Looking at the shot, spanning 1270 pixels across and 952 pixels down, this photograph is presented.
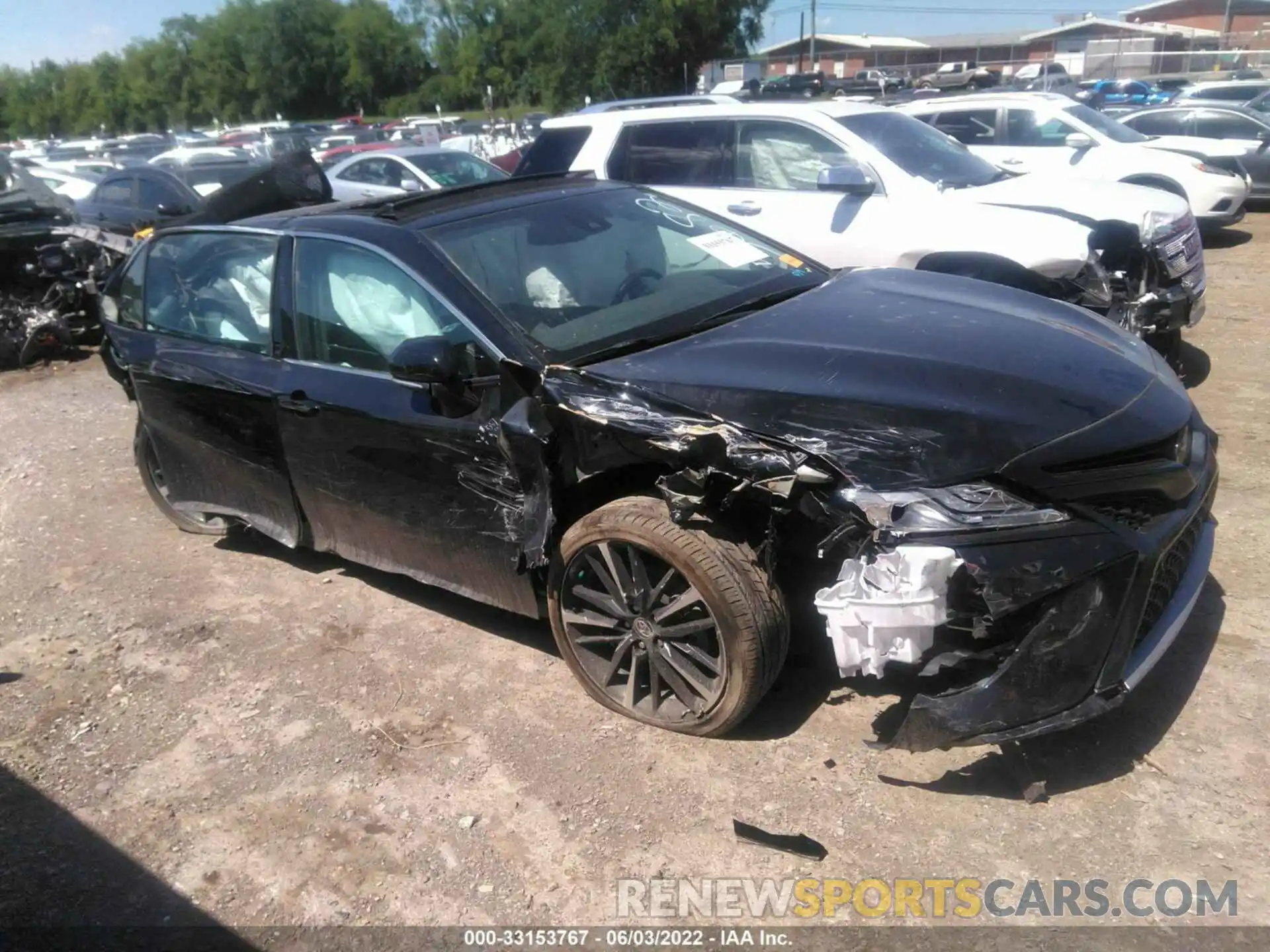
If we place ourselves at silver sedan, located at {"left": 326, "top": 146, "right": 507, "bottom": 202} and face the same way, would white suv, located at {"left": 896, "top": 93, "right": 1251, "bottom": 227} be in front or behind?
in front

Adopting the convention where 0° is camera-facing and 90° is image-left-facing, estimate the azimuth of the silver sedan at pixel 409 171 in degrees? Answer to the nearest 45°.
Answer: approximately 315°

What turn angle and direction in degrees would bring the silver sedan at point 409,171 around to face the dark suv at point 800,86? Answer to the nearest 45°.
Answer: approximately 90° to its left

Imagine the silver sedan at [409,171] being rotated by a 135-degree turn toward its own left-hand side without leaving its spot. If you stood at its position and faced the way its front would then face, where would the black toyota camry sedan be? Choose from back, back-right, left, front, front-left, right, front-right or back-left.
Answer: back

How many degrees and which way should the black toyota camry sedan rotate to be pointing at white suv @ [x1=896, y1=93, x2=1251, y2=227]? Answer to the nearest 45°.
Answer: approximately 90° to its left

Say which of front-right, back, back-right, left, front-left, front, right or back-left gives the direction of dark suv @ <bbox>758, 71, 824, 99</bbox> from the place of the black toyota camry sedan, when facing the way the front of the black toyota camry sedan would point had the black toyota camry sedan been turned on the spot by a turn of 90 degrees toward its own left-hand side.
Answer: front-left

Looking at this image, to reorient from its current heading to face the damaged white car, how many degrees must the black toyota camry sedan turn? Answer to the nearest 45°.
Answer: approximately 135° to its left

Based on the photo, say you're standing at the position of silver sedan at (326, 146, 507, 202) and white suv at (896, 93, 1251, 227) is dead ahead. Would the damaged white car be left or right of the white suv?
right
